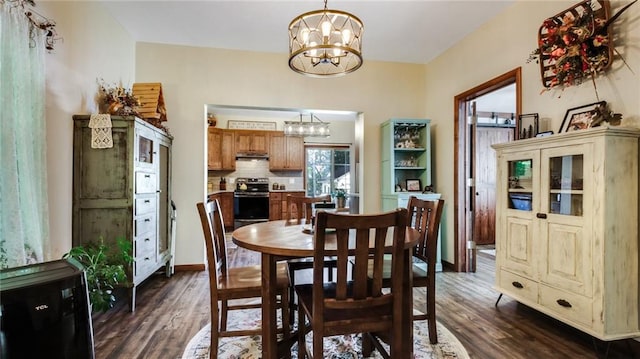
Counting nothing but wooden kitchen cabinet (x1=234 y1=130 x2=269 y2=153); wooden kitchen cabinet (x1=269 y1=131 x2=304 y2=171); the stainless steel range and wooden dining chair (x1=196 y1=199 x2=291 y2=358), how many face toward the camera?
3

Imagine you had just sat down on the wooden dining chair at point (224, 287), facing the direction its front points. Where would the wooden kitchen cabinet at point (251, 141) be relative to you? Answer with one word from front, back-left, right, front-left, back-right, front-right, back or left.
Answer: left

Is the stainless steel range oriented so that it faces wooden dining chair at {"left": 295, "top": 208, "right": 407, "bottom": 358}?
yes

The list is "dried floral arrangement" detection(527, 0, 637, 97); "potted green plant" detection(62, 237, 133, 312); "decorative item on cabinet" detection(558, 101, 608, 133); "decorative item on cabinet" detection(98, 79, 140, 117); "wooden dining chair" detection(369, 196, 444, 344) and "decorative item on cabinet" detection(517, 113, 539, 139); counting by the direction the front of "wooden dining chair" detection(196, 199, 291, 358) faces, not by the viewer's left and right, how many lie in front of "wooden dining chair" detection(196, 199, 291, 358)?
4

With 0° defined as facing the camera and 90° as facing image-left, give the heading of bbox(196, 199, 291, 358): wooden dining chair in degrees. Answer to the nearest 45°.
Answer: approximately 270°

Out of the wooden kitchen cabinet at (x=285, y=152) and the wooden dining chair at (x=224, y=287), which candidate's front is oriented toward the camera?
the wooden kitchen cabinet

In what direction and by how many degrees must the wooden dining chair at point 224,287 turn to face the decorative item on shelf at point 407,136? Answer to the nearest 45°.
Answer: approximately 45° to its left

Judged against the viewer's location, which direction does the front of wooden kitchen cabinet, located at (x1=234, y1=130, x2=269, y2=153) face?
facing the viewer

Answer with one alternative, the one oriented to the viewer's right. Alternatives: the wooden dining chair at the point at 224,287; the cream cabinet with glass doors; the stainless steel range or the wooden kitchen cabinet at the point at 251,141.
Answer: the wooden dining chair

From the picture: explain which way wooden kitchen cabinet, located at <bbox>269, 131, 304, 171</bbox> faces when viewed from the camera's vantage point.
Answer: facing the viewer

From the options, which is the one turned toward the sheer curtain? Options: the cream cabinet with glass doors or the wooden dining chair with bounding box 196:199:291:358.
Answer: the cream cabinet with glass doors

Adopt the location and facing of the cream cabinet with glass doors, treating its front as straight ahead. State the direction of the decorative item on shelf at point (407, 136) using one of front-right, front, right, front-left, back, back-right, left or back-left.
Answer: right

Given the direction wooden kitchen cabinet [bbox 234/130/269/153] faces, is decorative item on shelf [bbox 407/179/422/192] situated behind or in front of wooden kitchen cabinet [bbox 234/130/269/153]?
in front

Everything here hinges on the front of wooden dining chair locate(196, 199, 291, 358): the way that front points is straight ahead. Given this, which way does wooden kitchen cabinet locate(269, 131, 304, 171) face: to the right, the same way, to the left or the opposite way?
to the right

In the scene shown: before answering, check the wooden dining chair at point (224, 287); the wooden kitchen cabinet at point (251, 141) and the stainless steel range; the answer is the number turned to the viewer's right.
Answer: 1
